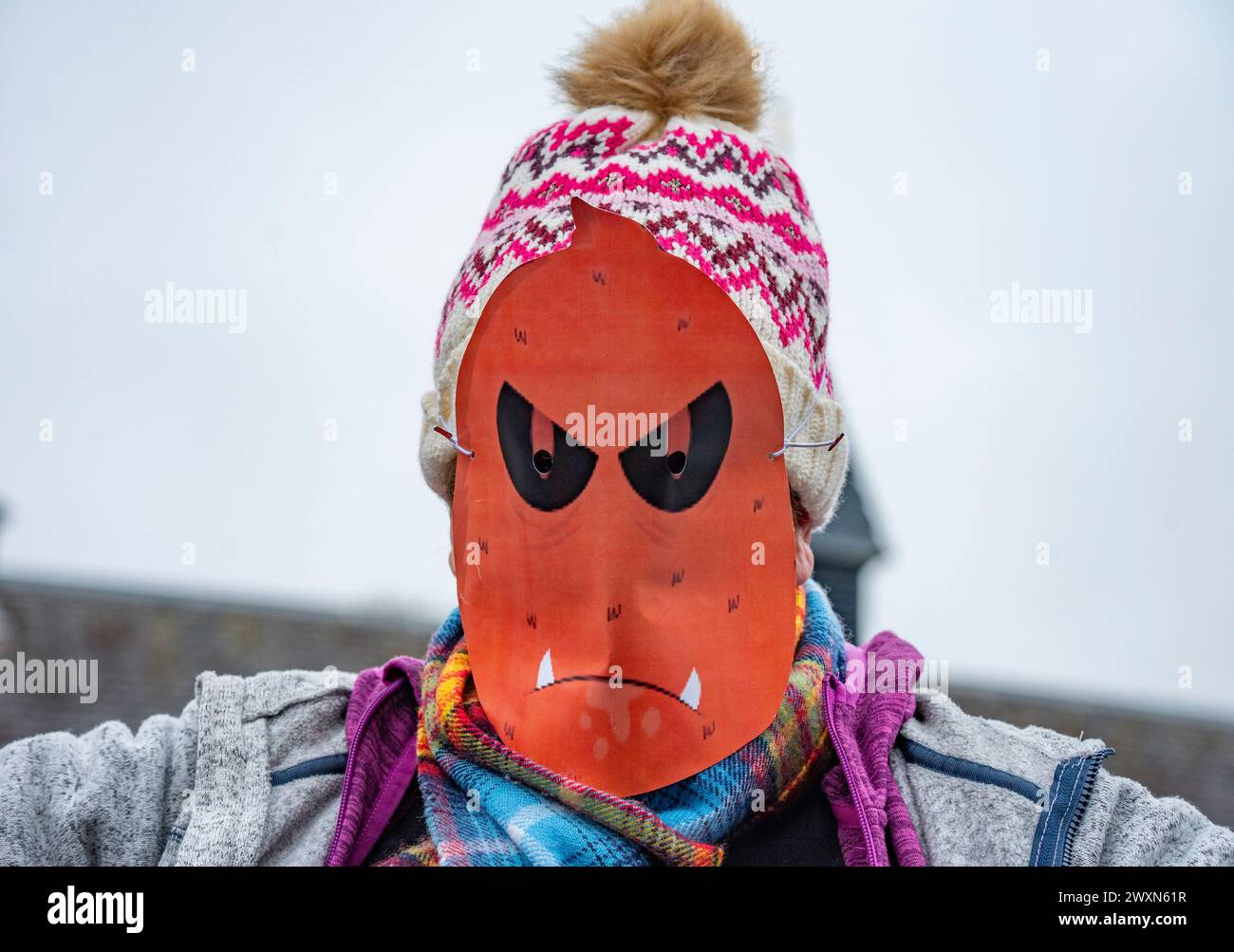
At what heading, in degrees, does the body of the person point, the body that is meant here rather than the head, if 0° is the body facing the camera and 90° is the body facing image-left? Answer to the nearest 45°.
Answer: approximately 0°
